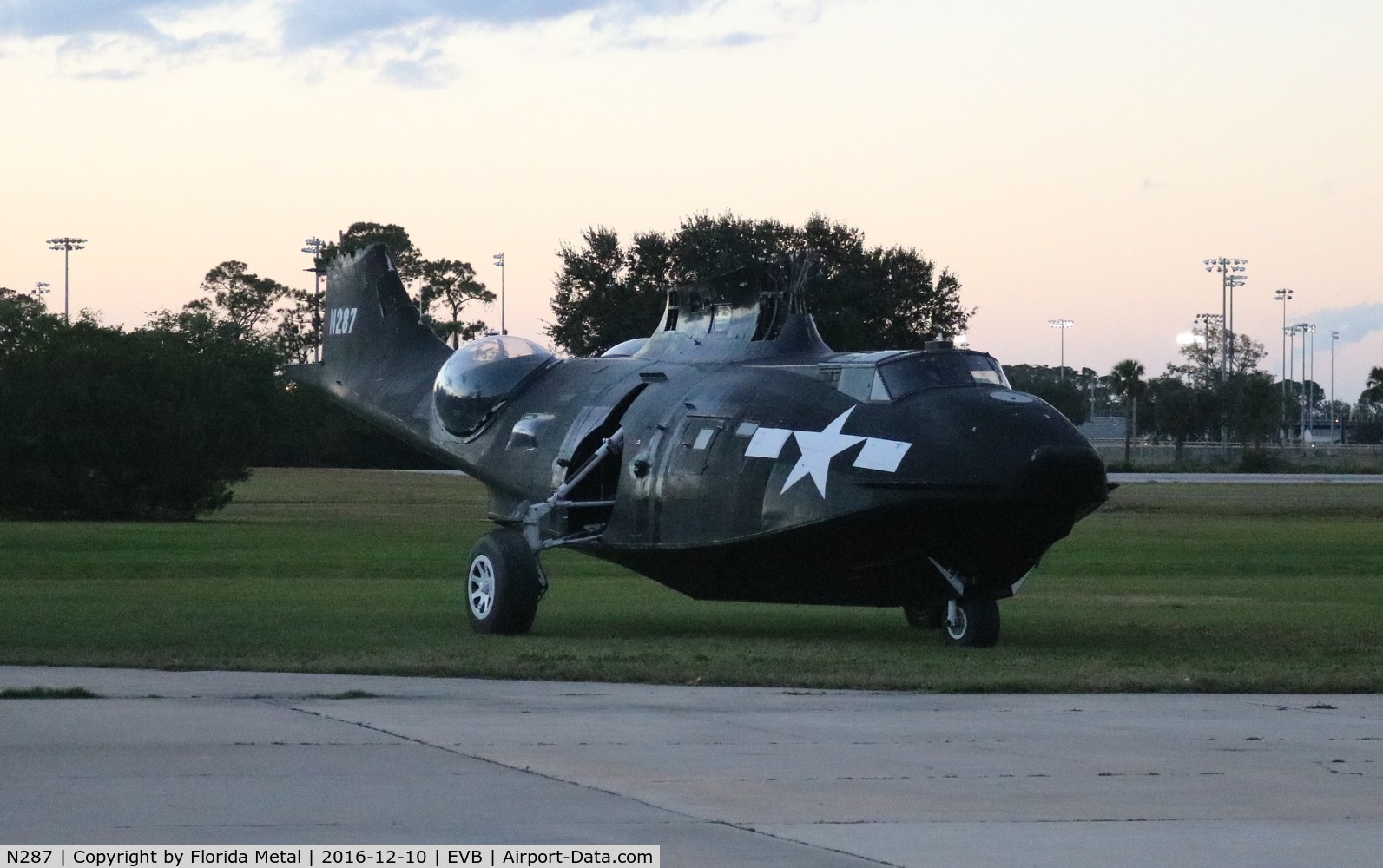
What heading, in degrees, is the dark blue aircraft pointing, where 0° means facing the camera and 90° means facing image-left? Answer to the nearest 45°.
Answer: approximately 315°
